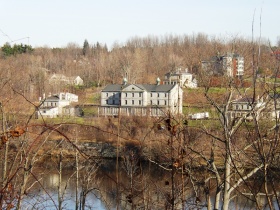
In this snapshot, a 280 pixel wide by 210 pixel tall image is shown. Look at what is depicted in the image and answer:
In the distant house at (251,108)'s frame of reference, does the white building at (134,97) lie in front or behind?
behind

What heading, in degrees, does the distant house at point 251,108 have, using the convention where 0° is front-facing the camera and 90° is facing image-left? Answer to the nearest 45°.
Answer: approximately 0°

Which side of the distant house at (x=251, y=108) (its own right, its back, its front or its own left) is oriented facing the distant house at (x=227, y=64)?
back

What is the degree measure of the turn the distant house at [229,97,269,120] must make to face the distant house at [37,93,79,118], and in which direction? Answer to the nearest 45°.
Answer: approximately 135° to its right

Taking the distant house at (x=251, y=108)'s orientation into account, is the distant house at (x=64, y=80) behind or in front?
behind
